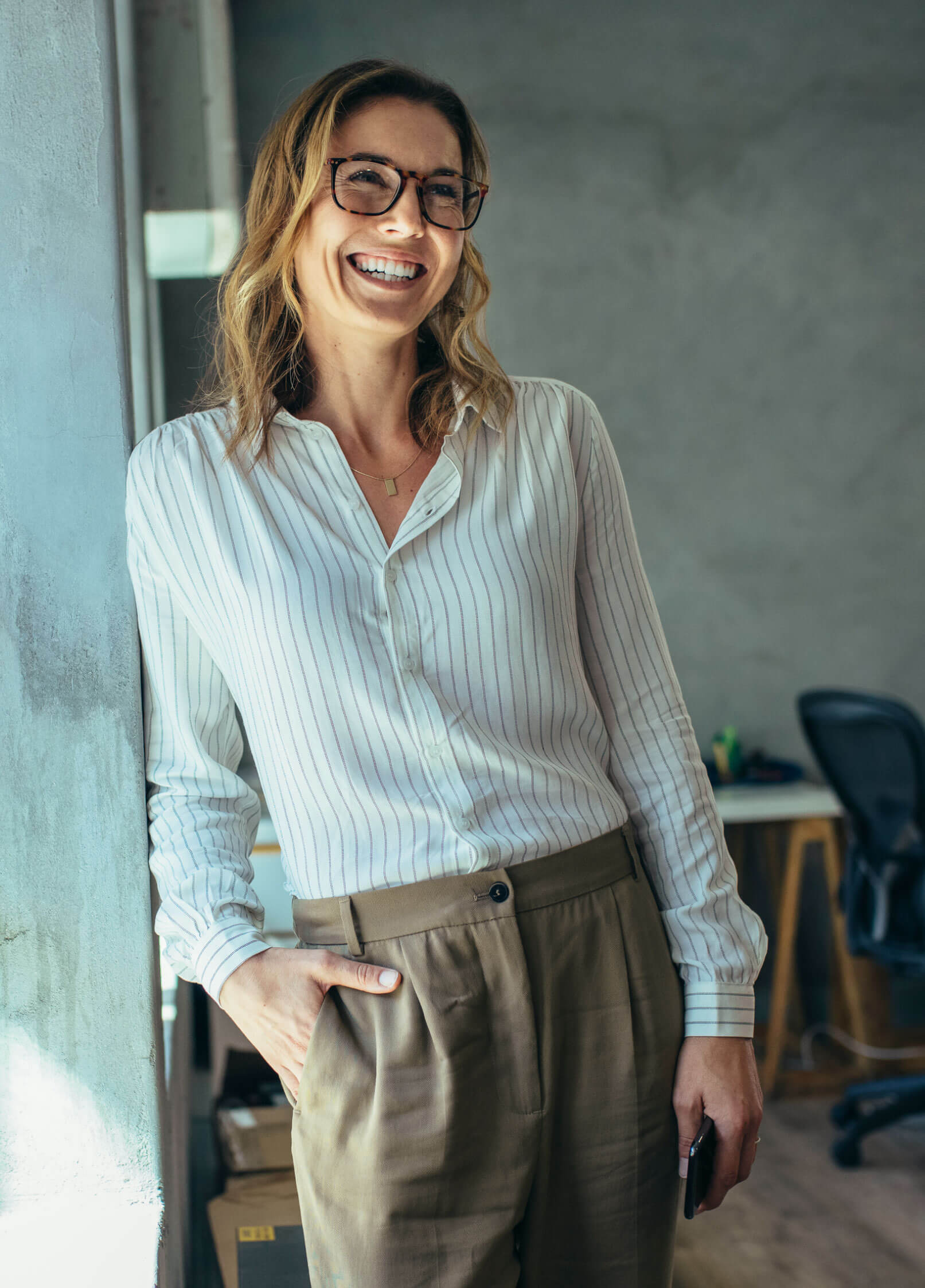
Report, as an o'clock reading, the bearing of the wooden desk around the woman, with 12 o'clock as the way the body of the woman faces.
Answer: The wooden desk is roughly at 7 o'clock from the woman.

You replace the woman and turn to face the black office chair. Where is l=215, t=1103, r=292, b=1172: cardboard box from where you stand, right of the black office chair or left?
left

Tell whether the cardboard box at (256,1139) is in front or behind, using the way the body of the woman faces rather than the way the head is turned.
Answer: behind

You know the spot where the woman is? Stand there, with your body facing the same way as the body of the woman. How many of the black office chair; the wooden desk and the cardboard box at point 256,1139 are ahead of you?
0

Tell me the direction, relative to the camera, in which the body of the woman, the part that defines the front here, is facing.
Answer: toward the camera

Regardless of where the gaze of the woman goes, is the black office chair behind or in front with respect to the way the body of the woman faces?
behind

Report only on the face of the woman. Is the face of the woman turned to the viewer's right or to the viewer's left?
to the viewer's right
